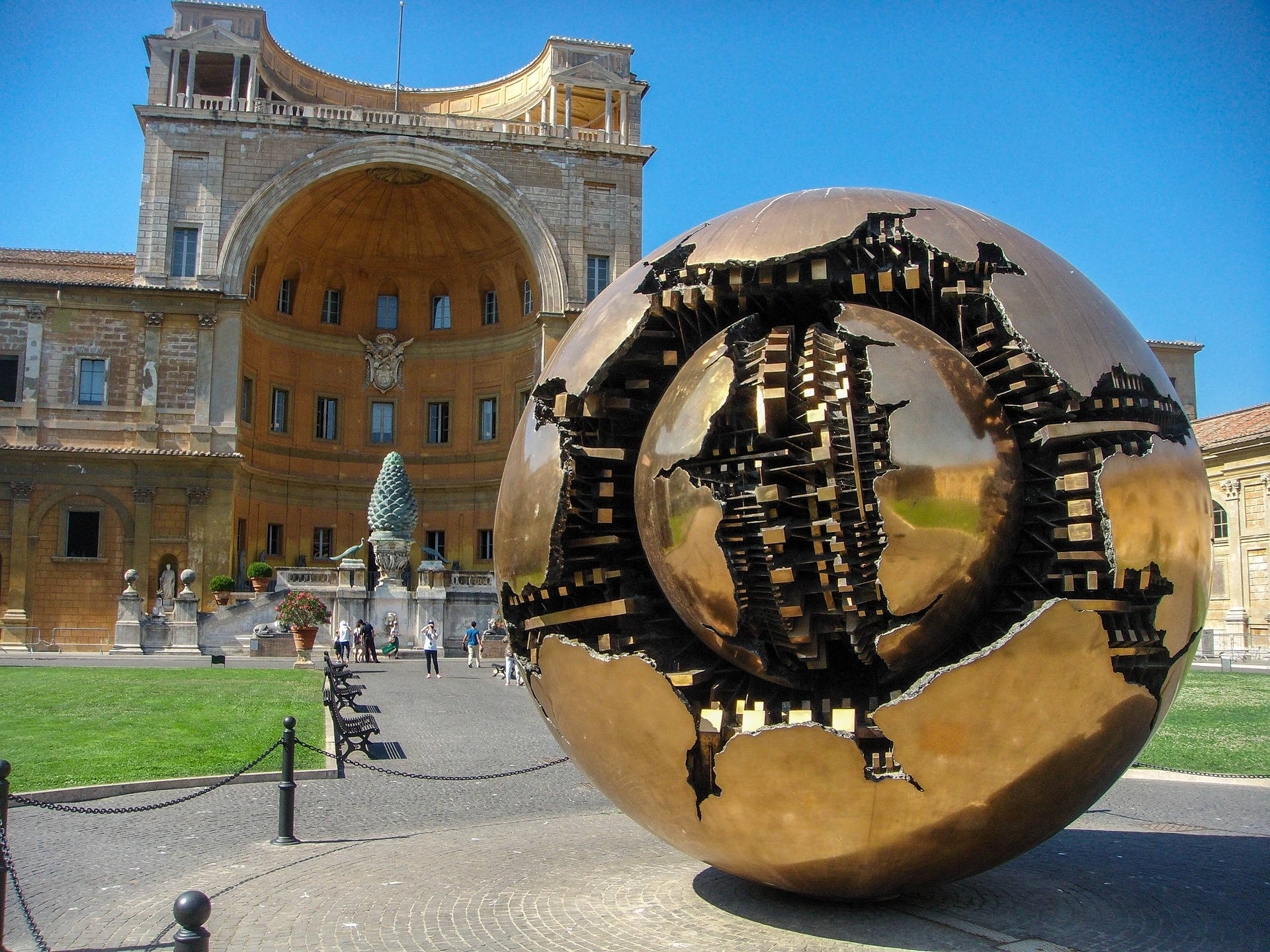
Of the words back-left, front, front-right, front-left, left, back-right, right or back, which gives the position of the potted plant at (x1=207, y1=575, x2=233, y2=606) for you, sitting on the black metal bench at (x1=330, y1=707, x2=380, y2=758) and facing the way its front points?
left

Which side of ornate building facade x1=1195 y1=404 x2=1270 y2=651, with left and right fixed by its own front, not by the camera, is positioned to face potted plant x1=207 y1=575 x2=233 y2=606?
front

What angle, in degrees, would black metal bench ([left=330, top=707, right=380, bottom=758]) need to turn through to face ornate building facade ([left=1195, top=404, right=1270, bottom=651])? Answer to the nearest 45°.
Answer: approximately 45° to its left

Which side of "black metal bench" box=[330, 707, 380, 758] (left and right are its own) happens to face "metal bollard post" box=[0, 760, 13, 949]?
right

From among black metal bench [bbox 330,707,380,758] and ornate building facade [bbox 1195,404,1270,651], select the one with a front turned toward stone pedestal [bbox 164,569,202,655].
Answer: the ornate building facade

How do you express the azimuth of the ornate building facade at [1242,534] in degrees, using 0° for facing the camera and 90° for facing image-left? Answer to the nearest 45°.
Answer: approximately 45°

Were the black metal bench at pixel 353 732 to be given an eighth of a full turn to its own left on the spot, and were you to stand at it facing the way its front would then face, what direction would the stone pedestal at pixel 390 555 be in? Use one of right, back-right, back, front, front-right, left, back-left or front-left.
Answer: front-left

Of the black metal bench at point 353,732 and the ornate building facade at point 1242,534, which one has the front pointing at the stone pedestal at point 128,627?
the ornate building facade

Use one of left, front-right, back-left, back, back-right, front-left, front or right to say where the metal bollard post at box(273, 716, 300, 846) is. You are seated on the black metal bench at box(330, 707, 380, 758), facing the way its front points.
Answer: right

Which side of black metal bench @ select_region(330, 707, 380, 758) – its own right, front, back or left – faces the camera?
right

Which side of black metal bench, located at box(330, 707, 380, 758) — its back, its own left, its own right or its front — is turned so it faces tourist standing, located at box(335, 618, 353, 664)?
left

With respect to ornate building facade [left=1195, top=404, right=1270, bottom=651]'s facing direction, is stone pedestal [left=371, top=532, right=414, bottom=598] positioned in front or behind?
in front
